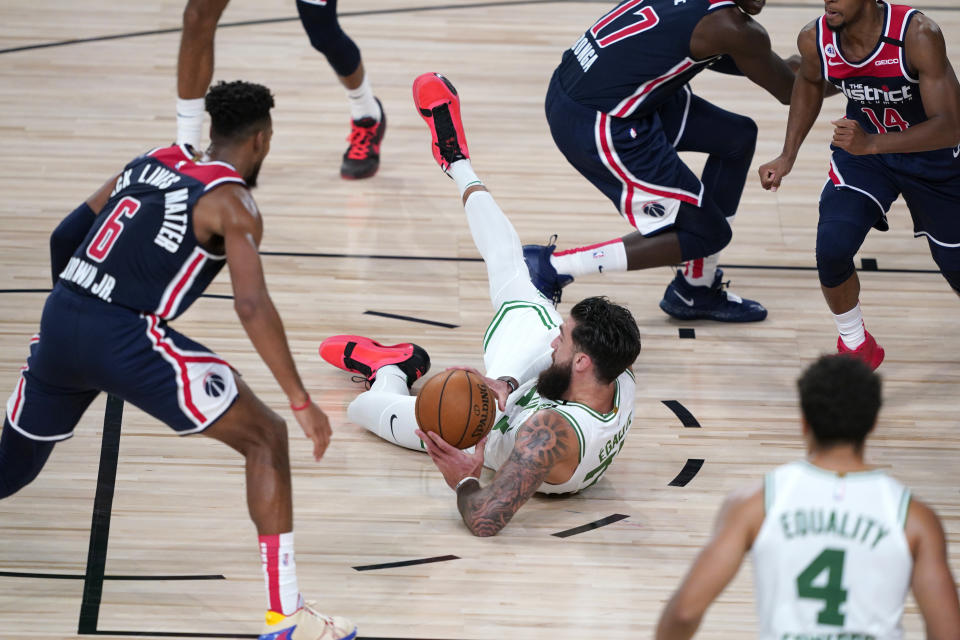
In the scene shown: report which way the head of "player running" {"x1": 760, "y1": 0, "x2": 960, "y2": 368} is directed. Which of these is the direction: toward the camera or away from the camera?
toward the camera

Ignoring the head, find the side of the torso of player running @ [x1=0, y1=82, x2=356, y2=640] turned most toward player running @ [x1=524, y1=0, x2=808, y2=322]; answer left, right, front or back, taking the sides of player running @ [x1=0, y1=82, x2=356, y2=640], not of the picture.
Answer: front

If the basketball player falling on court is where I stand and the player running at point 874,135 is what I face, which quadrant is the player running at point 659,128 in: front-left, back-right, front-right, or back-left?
front-left

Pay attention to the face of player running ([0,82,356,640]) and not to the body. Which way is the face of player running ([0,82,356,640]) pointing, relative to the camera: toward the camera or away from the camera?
away from the camera

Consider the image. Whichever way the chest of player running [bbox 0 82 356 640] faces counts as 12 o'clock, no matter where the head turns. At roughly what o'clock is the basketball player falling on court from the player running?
The basketball player falling on court is roughly at 1 o'clock from the player running.

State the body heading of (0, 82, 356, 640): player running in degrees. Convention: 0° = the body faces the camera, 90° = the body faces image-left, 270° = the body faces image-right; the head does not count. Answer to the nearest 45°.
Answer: approximately 225°

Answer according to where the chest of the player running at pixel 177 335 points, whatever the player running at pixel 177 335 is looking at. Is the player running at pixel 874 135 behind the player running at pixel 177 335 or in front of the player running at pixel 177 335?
in front

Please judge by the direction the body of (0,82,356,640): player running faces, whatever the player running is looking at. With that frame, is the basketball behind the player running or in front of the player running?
in front
